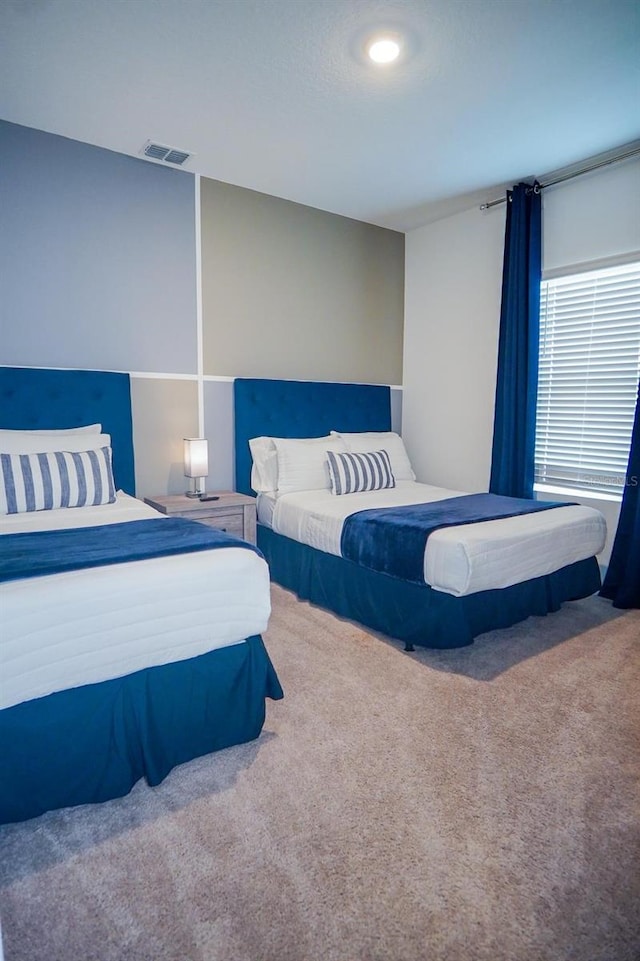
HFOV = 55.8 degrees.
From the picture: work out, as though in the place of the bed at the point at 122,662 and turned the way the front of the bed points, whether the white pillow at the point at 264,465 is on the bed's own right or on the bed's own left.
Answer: on the bed's own left

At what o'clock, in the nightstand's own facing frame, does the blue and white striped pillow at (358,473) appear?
The blue and white striped pillow is roughly at 10 o'clock from the nightstand.

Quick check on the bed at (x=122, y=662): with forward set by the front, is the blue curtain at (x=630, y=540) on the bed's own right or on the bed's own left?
on the bed's own left

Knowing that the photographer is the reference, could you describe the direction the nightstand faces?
facing the viewer and to the right of the viewer

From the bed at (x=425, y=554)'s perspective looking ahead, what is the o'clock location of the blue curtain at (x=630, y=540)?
The blue curtain is roughly at 10 o'clock from the bed.

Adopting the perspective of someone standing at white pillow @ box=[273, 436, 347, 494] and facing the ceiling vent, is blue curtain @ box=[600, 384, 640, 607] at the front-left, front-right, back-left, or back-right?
back-left

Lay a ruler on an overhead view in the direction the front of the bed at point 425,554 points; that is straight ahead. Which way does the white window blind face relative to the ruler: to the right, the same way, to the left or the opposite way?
to the right

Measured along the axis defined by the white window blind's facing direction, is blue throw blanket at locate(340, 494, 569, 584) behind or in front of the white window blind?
in front

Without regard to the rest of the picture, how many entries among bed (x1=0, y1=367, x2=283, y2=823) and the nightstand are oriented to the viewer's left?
0
